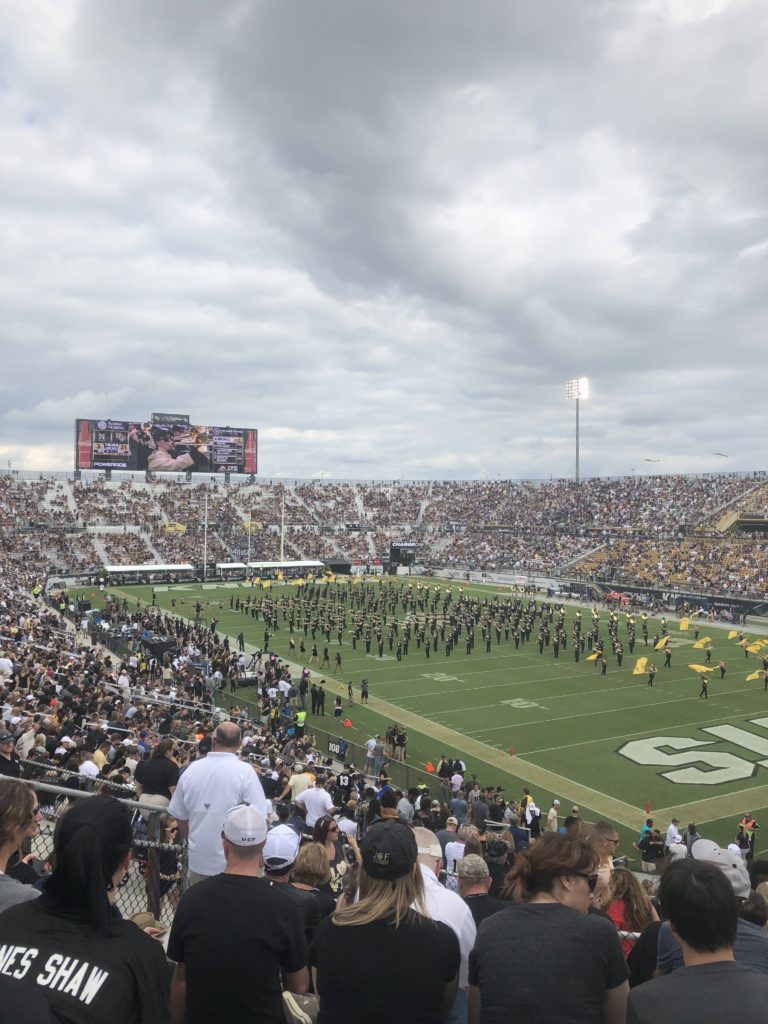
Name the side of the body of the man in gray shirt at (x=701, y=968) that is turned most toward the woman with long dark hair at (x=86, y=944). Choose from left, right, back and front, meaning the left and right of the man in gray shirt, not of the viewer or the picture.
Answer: left

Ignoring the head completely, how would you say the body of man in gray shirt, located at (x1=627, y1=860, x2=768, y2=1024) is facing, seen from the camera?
away from the camera

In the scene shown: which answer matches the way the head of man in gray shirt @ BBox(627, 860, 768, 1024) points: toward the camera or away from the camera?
away from the camera

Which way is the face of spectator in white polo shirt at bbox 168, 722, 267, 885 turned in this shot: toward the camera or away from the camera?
away from the camera

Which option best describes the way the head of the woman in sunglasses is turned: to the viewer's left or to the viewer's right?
to the viewer's right

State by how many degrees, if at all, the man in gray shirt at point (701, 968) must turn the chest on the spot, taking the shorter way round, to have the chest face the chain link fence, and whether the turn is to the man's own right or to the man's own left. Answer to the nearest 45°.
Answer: approximately 45° to the man's own left
